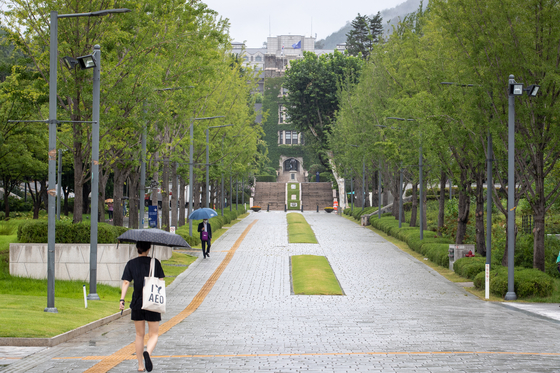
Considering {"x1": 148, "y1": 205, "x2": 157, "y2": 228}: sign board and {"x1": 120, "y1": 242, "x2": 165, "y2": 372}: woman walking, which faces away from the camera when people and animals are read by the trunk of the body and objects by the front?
the woman walking

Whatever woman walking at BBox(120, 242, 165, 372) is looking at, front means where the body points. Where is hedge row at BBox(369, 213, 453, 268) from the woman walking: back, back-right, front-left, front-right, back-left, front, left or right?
front-right

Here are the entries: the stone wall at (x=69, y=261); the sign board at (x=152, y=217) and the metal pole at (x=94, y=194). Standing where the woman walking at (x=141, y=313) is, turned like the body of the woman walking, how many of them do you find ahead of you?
3

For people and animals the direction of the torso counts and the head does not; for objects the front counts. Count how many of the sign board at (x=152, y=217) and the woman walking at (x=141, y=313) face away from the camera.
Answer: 1

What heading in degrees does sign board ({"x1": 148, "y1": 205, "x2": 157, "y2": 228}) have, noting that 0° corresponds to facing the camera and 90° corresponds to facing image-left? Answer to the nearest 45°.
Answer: approximately 0°

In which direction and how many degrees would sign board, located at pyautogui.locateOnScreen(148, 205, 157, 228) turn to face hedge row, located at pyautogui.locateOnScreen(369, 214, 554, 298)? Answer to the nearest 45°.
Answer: approximately 45° to its left

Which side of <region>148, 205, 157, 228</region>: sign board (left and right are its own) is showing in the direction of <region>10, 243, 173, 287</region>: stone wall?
front

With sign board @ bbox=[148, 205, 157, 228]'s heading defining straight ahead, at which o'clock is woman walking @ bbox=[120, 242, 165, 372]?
The woman walking is roughly at 12 o'clock from the sign board.

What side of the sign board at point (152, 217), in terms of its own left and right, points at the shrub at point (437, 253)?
front

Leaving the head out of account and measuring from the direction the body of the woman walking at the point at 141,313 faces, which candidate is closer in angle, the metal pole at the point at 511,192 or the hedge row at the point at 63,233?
the hedge row

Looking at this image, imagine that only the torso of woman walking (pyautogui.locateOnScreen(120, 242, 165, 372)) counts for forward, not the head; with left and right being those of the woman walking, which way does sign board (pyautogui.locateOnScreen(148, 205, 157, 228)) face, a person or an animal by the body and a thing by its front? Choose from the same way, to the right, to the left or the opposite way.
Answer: the opposite way

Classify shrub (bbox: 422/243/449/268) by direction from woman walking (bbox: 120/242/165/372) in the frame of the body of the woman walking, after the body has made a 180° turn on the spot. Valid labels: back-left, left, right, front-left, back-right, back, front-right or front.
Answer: back-left

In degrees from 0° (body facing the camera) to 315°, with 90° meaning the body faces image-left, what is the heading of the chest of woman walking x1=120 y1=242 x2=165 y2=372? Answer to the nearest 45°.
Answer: approximately 180°

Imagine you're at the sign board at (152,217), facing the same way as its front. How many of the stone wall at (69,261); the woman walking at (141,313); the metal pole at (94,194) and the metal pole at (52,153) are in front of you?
4
